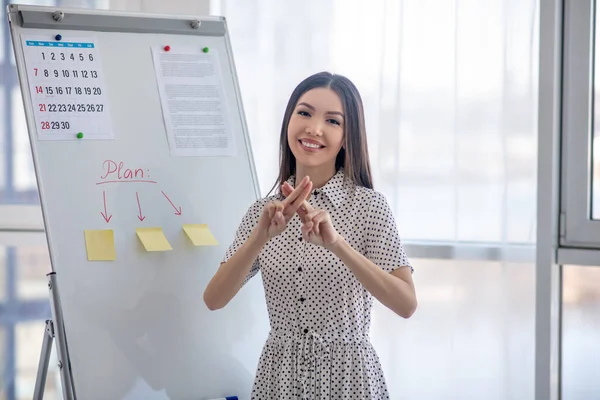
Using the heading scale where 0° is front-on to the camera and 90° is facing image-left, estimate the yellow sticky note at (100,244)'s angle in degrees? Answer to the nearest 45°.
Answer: approximately 0°

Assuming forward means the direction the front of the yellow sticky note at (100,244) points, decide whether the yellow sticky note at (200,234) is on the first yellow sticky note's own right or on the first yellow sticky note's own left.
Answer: on the first yellow sticky note's own left

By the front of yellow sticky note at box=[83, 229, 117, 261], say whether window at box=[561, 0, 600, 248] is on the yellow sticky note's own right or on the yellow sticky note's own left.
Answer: on the yellow sticky note's own left

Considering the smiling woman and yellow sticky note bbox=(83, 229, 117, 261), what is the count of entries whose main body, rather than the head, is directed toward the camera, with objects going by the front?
2

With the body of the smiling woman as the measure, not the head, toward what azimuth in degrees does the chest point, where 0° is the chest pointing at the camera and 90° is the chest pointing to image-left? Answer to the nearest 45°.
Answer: approximately 0°

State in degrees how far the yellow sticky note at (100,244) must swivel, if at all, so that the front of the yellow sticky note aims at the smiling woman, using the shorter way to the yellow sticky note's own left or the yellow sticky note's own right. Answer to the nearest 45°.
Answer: approximately 45° to the yellow sticky note's own left

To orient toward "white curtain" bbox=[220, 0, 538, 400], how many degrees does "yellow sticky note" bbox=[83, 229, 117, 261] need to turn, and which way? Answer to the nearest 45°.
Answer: approximately 90° to its left

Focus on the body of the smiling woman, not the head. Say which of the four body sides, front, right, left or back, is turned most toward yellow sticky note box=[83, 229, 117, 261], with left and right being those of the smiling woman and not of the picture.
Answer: right

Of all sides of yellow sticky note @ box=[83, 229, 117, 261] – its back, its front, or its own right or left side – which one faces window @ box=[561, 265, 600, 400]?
left
